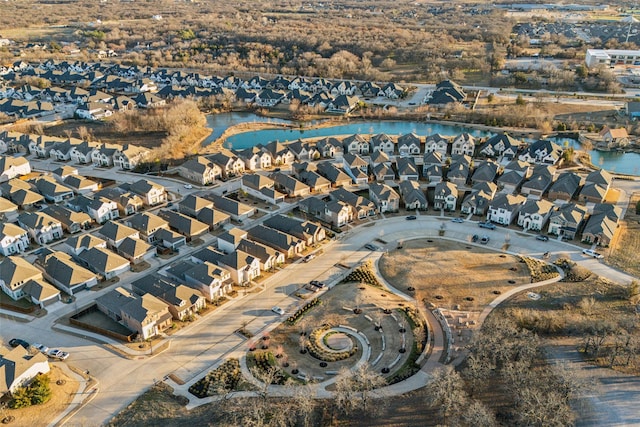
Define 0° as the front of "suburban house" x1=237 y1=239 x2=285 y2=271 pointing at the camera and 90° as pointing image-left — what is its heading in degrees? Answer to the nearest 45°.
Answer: approximately 315°

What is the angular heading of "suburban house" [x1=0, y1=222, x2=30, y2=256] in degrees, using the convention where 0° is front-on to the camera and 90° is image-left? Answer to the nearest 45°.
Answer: approximately 315°

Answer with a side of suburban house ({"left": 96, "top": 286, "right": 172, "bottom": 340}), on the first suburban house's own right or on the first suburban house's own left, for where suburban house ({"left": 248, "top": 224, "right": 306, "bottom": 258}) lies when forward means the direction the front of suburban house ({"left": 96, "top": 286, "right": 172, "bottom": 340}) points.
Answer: on the first suburban house's own left

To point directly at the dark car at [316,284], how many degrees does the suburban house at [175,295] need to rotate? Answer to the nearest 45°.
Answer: approximately 45° to its left

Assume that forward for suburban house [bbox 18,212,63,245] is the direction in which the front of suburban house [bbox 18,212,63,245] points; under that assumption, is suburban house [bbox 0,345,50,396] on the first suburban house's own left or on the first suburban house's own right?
on the first suburban house's own right

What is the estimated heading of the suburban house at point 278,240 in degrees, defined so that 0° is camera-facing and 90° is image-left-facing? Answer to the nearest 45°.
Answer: approximately 315°

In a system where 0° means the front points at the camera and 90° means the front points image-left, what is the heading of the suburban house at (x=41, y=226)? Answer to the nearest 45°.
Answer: approximately 315°

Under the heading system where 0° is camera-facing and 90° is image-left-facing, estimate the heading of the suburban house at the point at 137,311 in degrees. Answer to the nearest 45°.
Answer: approximately 315°
